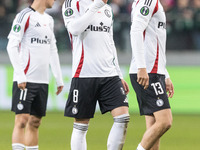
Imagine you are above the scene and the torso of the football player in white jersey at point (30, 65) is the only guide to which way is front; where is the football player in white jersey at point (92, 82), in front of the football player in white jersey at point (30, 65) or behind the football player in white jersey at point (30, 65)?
in front

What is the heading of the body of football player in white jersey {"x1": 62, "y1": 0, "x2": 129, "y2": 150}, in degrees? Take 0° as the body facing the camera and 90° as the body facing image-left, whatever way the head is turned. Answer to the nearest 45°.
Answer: approximately 315°

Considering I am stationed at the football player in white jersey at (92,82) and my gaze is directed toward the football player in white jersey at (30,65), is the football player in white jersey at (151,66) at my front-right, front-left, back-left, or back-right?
back-right

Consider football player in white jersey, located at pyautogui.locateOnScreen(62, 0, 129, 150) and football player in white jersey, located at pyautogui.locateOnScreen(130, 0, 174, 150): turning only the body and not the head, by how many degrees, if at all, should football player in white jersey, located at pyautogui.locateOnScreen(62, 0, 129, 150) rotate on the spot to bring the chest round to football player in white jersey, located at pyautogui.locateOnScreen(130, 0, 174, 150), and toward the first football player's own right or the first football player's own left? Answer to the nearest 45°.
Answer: approximately 45° to the first football player's own left

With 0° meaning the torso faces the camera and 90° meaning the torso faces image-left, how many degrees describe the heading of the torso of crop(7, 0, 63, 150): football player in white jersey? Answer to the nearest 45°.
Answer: approximately 315°

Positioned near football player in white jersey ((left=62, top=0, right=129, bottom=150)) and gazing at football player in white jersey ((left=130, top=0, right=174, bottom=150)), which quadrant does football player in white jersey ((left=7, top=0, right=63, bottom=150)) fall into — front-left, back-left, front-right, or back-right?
back-left
